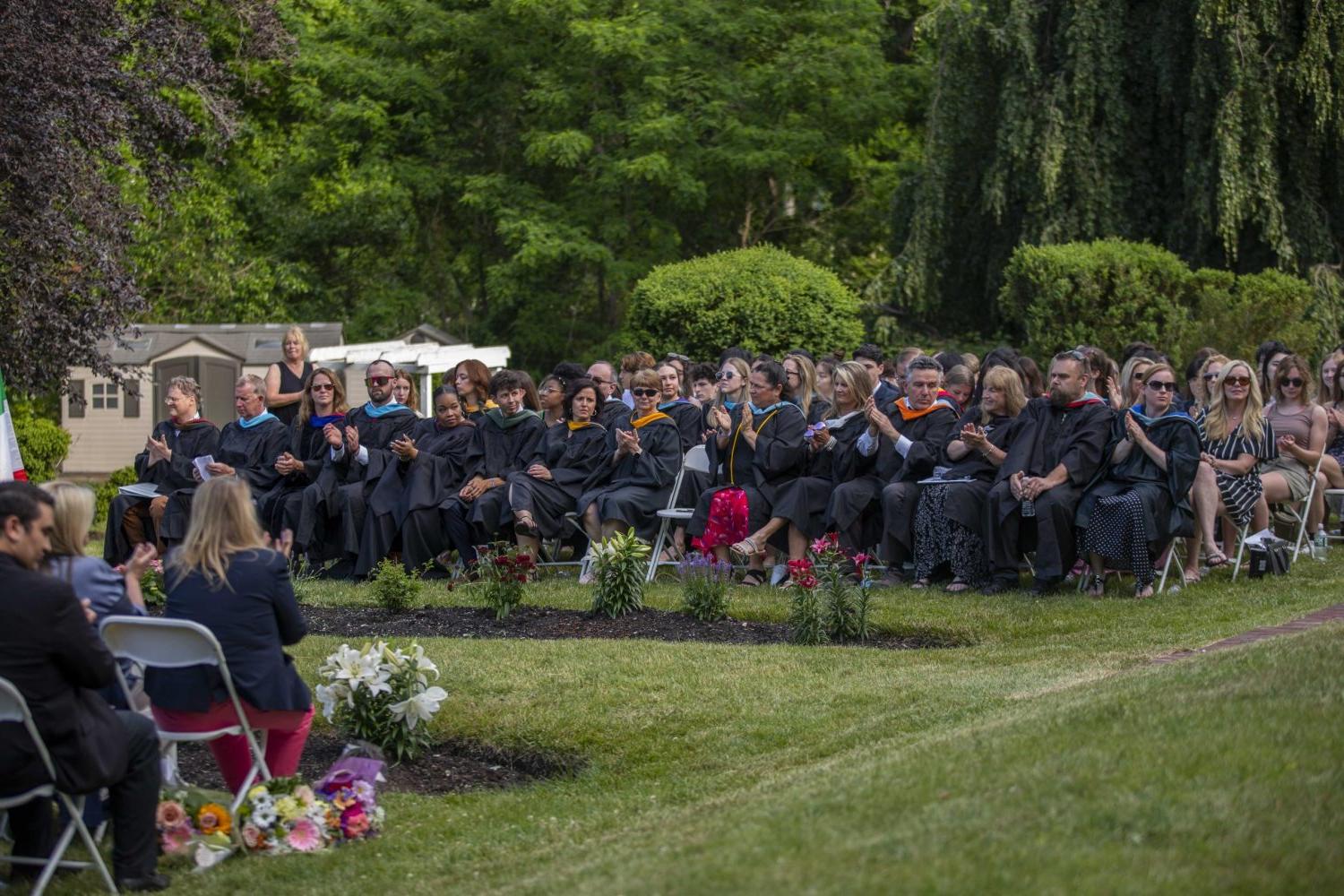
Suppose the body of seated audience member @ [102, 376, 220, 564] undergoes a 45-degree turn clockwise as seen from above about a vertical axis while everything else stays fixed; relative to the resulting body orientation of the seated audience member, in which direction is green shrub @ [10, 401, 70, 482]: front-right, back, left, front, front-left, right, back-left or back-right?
right

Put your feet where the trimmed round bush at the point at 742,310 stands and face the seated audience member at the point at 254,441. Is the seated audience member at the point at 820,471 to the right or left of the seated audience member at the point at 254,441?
left

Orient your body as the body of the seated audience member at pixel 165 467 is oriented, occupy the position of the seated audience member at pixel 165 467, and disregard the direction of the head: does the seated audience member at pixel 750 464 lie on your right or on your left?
on your left

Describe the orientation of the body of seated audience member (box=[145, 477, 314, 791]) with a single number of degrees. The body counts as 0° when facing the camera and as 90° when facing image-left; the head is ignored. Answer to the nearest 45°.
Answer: approximately 225°

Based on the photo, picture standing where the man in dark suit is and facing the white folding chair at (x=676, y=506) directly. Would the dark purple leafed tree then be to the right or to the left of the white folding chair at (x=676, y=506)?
left

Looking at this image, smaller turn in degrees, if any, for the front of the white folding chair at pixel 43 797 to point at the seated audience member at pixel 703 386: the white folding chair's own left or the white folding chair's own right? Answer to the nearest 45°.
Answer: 0° — it already faces them

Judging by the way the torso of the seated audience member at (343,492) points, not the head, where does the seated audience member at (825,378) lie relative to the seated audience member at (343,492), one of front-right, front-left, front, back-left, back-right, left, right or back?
back-left

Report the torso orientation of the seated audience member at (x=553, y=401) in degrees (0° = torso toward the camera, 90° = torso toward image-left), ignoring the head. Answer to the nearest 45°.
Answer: approximately 45°

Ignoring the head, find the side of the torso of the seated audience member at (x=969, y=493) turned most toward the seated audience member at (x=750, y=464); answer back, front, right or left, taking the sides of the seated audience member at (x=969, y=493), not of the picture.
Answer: right

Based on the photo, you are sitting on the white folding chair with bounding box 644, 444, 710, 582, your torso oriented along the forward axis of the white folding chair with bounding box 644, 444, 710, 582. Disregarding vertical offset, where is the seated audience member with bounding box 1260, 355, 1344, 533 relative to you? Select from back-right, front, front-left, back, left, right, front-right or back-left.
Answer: back-left
